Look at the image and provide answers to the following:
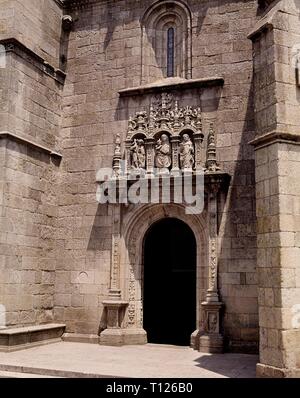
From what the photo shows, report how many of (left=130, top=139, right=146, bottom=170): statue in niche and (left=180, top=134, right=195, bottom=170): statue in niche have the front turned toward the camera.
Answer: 2

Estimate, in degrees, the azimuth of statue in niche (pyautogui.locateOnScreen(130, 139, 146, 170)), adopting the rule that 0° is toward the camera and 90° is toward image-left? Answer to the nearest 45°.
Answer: approximately 0°

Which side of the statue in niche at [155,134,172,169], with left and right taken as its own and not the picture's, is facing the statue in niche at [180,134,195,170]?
left

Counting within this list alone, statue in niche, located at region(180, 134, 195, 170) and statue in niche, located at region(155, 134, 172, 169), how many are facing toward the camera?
2

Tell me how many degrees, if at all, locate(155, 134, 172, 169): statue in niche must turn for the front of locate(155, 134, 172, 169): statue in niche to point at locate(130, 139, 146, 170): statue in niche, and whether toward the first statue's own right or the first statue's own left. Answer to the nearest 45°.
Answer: approximately 90° to the first statue's own right

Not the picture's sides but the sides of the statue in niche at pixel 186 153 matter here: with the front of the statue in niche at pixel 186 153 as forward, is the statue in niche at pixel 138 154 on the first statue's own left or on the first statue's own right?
on the first statue's own right

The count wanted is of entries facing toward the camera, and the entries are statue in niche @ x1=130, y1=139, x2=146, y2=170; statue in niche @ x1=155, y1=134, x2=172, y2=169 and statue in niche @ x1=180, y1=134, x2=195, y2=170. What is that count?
3
